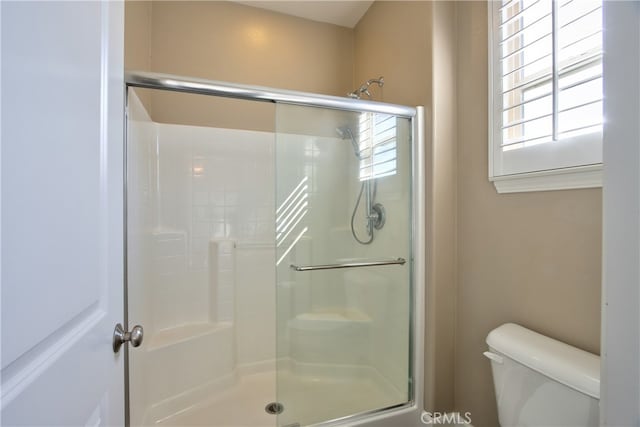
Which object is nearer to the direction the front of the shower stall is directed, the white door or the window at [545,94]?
the white door

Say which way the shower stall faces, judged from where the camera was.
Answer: facing the viewer

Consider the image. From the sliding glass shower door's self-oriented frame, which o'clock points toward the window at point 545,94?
The window is roughly at 10 o'clock from the sliding glass shower door.

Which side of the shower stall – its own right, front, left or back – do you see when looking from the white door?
front

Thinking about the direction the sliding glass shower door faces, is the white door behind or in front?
in front

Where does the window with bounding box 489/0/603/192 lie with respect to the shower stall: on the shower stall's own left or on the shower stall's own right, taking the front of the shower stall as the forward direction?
on the shower stall's own left

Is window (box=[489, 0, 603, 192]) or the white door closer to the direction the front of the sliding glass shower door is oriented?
the white door

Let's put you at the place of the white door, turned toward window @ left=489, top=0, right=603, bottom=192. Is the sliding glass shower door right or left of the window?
left
